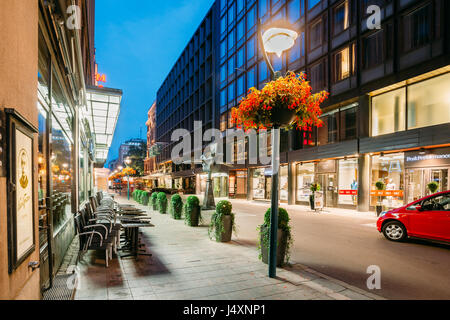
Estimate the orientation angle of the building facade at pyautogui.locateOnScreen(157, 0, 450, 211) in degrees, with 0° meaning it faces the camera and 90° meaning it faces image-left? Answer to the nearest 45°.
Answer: approximately 45°

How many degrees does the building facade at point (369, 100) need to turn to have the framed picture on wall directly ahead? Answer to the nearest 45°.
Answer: approximately 45° to its left
